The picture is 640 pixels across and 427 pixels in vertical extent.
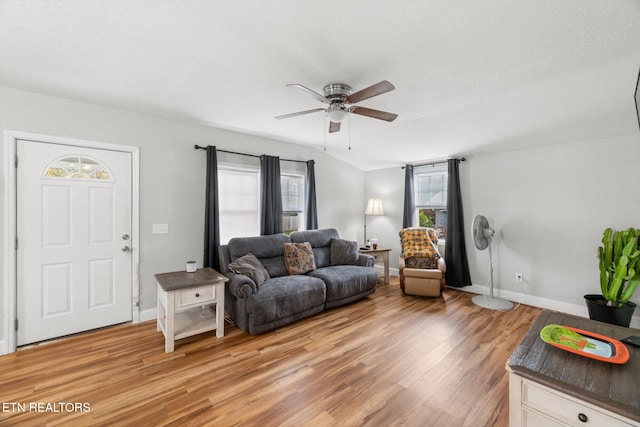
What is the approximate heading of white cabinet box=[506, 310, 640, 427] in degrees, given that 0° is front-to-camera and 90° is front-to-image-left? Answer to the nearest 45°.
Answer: approximately 45°

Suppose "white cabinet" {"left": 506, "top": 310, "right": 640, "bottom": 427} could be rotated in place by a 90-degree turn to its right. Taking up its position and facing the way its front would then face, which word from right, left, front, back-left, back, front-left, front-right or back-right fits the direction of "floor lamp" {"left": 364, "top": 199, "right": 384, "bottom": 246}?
front

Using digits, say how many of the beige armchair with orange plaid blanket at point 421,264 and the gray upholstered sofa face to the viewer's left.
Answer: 0

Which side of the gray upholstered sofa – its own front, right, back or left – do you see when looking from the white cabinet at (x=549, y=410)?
front

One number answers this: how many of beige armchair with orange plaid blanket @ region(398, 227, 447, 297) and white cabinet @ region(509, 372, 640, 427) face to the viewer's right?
0

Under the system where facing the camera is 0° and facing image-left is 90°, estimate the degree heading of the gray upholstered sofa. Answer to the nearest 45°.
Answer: approximately 315°
